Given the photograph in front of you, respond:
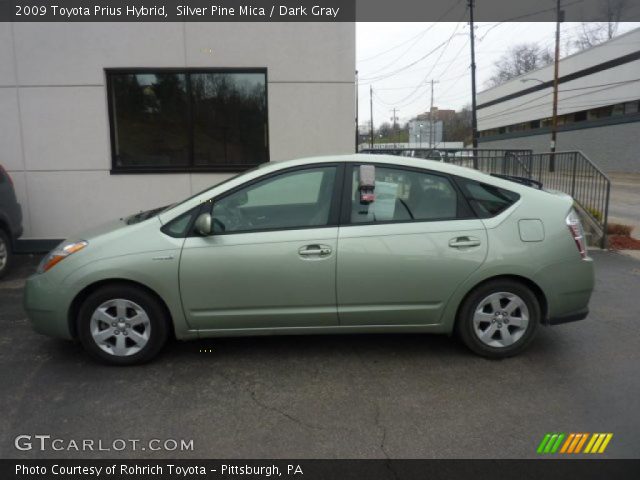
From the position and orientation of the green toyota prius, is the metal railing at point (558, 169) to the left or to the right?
on its right

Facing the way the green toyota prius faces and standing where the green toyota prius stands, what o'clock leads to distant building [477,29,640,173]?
The distant building is roughly at 4 o'clock from the green toyota prius.

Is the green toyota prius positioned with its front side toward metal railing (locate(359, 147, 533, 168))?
no

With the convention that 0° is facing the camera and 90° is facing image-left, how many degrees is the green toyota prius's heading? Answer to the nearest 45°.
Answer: approximately 90°
